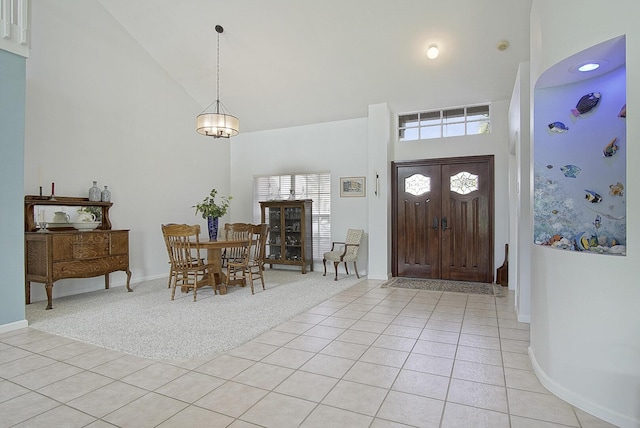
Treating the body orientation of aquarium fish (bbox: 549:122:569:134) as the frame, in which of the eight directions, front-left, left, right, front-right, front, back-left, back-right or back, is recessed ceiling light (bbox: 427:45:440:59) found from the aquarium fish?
front-right

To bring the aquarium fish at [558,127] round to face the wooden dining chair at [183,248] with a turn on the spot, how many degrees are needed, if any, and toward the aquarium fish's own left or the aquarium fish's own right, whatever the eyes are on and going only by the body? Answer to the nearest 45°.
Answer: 0° — it already faces it

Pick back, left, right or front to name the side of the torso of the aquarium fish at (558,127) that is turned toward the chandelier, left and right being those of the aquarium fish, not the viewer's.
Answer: front

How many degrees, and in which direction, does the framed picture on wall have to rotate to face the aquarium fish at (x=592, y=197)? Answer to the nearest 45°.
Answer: approximately 45° to its left

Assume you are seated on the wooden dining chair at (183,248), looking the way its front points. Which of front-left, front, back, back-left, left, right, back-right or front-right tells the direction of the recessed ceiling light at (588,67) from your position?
right

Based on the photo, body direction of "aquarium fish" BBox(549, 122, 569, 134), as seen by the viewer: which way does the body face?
to the viewer's left

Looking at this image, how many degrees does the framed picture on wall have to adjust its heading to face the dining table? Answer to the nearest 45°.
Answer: approximately 45° to its right

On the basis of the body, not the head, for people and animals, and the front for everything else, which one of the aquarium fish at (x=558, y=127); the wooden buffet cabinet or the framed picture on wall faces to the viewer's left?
the aquarium fish

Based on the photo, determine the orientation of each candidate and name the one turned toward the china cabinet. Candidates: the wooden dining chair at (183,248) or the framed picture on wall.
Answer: the wooden dining chair

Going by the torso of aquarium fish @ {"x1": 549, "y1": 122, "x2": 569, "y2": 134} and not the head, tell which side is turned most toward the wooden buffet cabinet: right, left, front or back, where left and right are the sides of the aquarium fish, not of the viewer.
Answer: front

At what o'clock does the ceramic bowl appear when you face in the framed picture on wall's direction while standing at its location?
The ceramic bowl is roughly at 2 o'clock from the framed picture on wall.

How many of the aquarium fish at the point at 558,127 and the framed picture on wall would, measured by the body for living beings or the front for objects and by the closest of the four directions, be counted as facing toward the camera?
1

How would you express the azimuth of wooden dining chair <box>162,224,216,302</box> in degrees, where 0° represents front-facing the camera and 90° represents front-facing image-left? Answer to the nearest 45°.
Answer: approximately 225°

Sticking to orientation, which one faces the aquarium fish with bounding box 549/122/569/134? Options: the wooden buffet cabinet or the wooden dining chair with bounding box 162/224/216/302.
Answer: the wooden buffet cabinet

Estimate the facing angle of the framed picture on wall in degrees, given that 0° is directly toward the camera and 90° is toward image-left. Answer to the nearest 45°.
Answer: approximately 0°

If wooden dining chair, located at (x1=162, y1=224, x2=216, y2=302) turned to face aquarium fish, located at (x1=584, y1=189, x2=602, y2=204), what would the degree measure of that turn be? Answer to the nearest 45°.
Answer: approximately 90° to its right
